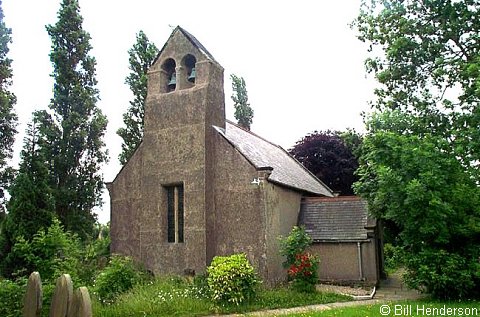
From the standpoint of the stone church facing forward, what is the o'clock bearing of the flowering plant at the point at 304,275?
The flowering plant is roughly at 9 o'clock from the stone church.

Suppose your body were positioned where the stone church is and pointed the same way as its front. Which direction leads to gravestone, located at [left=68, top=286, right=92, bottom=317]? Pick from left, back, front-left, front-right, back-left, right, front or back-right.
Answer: front-left

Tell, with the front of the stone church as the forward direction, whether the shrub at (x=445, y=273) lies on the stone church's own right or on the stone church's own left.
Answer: on the stone church's own left

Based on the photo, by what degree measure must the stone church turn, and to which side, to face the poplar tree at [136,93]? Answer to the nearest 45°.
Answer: approximately 90° to its right

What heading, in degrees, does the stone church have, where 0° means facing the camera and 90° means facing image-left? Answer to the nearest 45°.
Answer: approximately 45°

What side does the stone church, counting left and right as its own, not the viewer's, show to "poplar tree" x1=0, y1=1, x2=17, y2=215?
right

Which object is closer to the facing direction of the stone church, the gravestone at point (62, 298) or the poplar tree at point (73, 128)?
the gravestone

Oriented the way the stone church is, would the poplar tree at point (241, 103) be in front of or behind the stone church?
behind

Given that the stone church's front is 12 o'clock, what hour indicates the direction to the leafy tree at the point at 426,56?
The leafy tree is roughly at 8 o'clock from the stone church.

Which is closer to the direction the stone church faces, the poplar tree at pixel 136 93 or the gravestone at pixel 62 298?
the gravestone

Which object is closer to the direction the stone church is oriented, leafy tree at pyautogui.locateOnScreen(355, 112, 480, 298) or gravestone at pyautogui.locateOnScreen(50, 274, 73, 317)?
the gravestone

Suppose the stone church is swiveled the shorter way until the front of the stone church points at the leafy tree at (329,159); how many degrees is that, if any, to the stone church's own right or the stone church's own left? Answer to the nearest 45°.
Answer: approximately 180°
